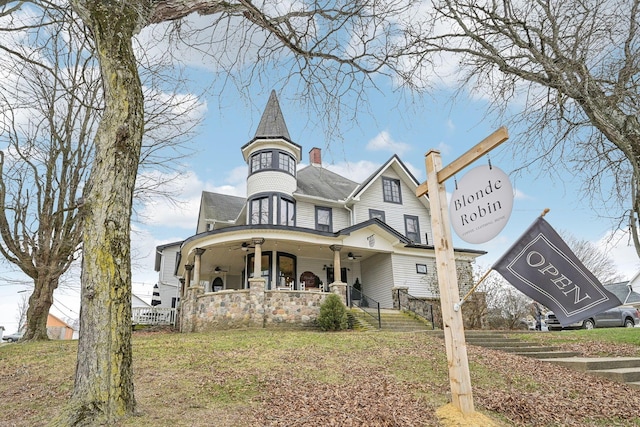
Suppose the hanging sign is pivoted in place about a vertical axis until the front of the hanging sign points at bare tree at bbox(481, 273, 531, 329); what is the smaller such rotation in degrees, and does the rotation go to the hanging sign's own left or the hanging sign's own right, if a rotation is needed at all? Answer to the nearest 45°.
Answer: approximately 135° to the hanging sign's own right

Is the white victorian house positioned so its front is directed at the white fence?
no

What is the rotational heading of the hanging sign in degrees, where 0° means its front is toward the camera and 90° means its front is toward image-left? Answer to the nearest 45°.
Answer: approximately 45°

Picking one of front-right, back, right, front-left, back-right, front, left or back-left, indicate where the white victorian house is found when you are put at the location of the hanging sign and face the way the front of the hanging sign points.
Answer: right

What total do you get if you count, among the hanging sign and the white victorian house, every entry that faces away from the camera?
0

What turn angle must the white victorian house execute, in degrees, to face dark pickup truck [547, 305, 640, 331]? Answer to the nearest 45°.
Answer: approximately 45° to its left
